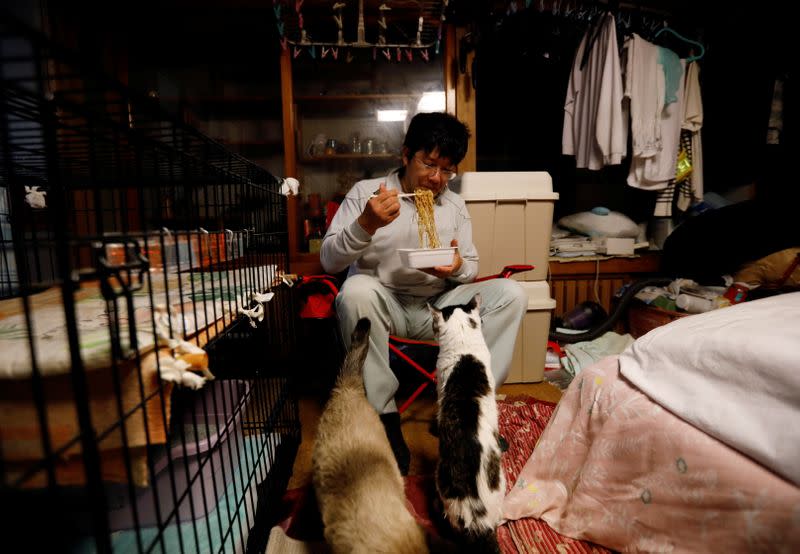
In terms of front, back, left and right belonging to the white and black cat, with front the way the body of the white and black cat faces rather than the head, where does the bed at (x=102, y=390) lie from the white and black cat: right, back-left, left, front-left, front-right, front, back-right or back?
back-left

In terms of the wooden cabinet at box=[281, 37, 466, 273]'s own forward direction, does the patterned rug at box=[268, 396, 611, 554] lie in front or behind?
in front

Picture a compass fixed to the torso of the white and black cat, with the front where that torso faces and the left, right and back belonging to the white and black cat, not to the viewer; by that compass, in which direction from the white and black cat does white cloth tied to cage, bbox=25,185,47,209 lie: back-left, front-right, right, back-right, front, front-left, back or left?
left

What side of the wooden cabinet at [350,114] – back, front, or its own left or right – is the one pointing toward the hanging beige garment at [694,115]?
left

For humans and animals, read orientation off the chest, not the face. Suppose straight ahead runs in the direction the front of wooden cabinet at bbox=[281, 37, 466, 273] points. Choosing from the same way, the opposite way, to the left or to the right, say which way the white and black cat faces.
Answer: the opposite way

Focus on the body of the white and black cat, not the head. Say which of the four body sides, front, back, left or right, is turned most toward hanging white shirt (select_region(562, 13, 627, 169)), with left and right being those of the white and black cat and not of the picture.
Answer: front

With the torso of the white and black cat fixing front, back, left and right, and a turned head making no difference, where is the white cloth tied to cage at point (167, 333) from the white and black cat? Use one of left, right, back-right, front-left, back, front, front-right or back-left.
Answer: back-left

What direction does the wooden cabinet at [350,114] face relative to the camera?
toward the camera

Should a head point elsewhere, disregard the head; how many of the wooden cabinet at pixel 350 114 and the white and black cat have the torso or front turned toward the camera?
1

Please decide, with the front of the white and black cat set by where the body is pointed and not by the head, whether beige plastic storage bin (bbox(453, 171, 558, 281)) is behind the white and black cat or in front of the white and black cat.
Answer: in front

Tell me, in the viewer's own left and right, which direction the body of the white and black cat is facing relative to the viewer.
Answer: facing away from the viewer
